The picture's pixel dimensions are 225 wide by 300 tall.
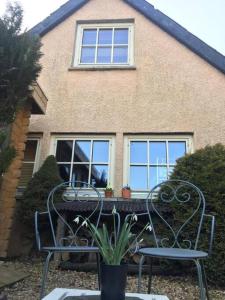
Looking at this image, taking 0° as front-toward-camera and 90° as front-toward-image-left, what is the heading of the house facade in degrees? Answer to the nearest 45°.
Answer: approximately 0°

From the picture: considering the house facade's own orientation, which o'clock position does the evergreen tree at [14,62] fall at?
The evergreen tree is roughly at 1 o'clock from the house facade.

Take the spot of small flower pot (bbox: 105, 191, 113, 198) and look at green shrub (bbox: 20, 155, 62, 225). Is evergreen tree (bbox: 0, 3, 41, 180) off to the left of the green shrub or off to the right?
left

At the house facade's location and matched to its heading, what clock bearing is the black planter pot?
The black planter pot is roughly at 12 o'clock from the house facade.
